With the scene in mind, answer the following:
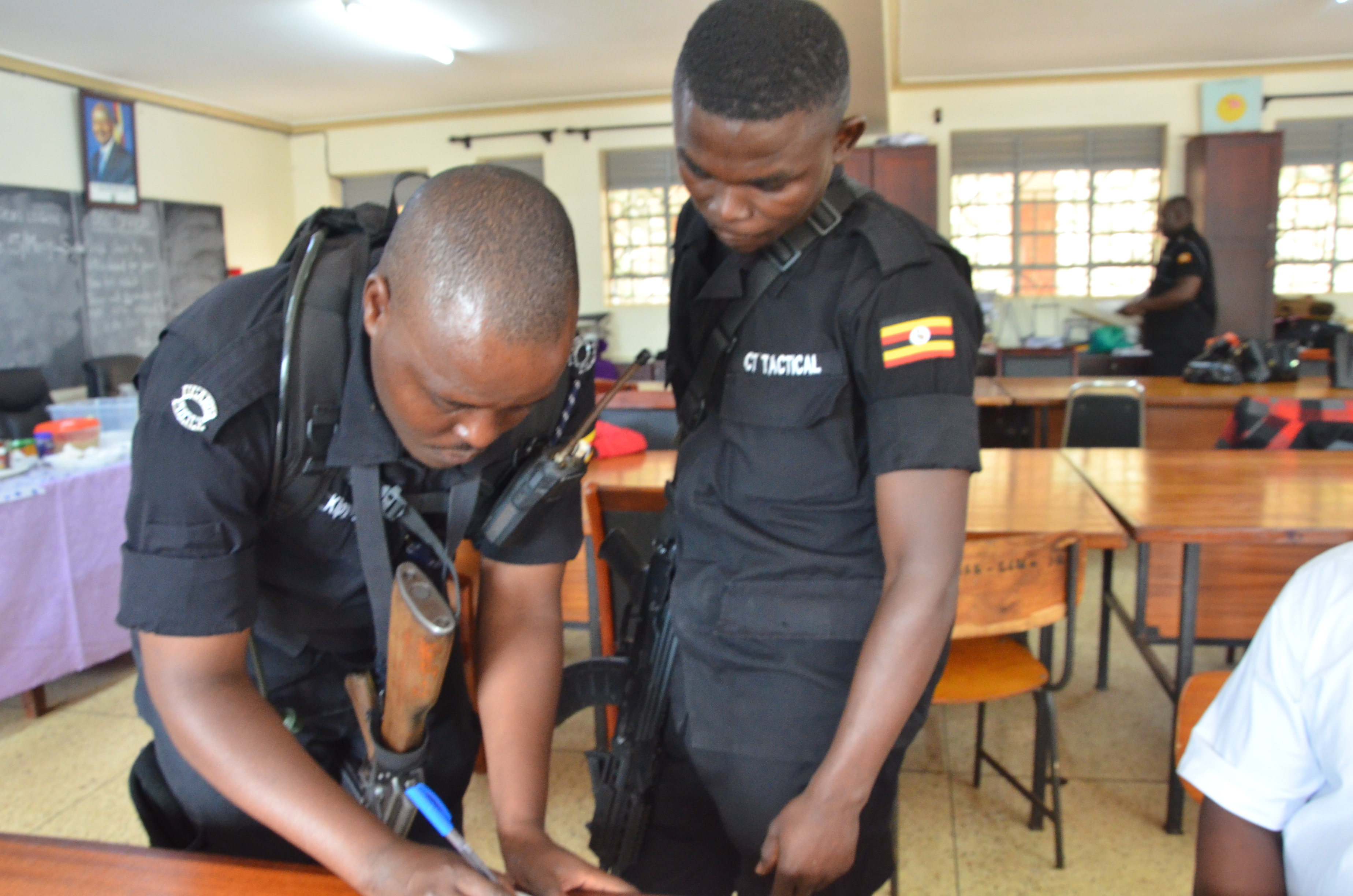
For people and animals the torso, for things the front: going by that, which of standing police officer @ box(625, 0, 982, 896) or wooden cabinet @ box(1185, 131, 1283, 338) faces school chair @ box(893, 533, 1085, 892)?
the wooden cabinet

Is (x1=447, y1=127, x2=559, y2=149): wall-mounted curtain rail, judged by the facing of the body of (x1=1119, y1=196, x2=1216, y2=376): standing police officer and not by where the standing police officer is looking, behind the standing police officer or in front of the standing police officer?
in front

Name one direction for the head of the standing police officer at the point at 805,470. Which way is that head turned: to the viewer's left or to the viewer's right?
to the viewer's left

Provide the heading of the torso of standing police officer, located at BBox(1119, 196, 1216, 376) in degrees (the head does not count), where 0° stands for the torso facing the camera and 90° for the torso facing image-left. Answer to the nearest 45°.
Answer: approximately 90°

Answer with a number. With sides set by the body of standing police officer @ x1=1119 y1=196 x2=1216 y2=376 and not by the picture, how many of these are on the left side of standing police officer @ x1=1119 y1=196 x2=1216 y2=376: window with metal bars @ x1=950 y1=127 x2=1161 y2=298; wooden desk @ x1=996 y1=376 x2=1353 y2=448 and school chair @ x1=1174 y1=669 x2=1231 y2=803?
2

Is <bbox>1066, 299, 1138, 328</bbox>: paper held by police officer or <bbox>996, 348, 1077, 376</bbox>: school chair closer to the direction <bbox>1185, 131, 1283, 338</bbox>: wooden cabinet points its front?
the school chair

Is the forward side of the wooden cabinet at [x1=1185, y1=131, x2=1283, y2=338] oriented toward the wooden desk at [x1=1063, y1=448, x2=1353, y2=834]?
yes

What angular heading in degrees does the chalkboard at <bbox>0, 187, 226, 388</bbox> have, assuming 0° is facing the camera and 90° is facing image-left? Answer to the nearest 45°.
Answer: approximately 315°

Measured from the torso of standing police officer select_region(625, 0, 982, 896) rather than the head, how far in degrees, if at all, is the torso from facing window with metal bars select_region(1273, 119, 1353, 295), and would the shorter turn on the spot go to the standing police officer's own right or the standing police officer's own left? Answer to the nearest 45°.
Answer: approximately 180°

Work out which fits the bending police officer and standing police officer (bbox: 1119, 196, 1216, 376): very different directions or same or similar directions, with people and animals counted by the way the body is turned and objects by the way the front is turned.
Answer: very different directions

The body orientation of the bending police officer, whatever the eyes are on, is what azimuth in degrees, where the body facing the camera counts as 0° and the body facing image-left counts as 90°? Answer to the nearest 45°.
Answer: approximately 315°

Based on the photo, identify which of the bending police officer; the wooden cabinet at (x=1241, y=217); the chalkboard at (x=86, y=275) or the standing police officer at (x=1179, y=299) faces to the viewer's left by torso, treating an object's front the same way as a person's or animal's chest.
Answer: the standing police officer
